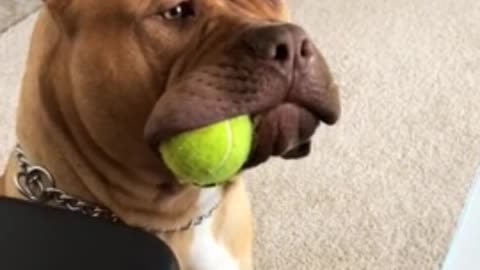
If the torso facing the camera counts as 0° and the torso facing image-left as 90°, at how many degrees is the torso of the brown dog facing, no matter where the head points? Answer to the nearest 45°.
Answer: approximately 315°
